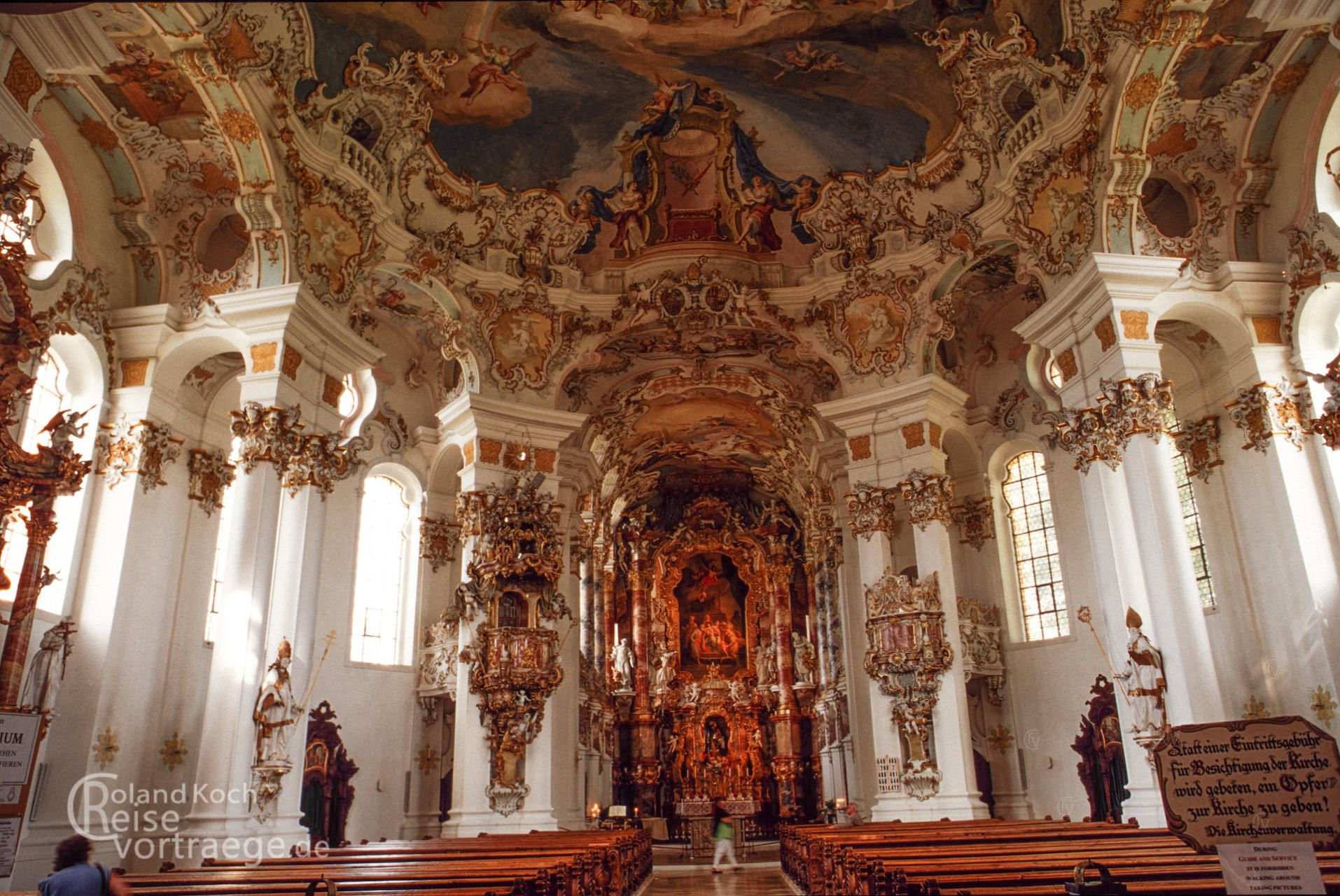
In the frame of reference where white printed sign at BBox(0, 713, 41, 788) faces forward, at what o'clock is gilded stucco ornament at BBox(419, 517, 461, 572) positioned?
The gilded stucco ornament is roughly at 7 o'clock from the white printed sign.

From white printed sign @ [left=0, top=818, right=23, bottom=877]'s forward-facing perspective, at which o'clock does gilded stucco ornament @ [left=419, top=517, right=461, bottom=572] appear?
The gilded stucco ornament is roughly at 7 o'clock from the white printed sign.

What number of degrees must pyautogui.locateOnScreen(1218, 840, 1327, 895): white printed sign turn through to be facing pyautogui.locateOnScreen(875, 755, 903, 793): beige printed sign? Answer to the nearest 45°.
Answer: approximately 135° to its right

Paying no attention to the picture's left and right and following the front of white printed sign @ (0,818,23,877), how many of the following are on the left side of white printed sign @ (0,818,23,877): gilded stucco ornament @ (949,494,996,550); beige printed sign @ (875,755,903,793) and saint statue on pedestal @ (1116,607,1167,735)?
3

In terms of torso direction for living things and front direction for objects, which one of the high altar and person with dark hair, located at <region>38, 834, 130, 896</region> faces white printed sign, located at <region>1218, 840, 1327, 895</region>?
the high altar

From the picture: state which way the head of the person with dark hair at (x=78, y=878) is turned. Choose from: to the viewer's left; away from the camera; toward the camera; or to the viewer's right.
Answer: away from the camera

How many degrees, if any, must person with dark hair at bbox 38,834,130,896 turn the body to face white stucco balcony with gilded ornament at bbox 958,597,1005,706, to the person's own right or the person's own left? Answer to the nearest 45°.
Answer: approximately 45° to the person's own right

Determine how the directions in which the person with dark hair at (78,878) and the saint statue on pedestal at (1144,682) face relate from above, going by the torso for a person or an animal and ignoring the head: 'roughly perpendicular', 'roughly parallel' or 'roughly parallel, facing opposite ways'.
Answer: roughly perpendicular

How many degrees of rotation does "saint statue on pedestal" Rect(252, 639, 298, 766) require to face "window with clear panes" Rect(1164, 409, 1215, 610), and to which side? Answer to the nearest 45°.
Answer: approximately 45° to its left

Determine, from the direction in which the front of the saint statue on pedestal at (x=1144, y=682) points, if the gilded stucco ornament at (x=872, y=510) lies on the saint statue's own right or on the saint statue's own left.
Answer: on the saint statue's own right

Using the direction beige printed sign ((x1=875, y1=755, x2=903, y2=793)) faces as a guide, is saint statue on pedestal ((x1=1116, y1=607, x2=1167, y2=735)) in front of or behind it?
in front

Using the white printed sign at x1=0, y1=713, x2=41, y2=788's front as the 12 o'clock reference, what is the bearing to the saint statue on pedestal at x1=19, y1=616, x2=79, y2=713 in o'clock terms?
The saint statue on pedestal is roughly at 6 o'clock from the white printed sign.

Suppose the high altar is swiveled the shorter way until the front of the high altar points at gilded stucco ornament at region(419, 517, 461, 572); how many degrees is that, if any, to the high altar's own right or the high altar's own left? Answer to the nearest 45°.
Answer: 0° — it already faces it
